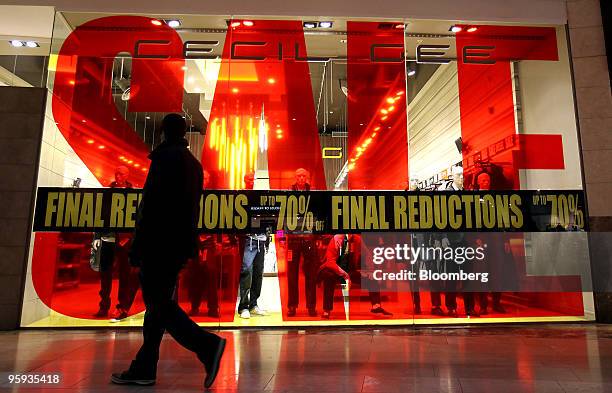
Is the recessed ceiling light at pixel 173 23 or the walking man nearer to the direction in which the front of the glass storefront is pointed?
the walking man

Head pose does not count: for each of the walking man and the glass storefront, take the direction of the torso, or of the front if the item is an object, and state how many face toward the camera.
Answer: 1

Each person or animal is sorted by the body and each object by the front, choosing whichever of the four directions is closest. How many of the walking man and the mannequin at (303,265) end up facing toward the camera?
1

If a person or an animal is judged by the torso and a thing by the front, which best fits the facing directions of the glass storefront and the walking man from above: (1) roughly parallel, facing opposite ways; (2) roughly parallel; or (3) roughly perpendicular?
roughly perpendicular

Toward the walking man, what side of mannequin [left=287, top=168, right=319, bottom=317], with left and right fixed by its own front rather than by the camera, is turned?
front

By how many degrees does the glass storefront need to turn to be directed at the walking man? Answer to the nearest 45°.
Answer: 0° — it already faces them
